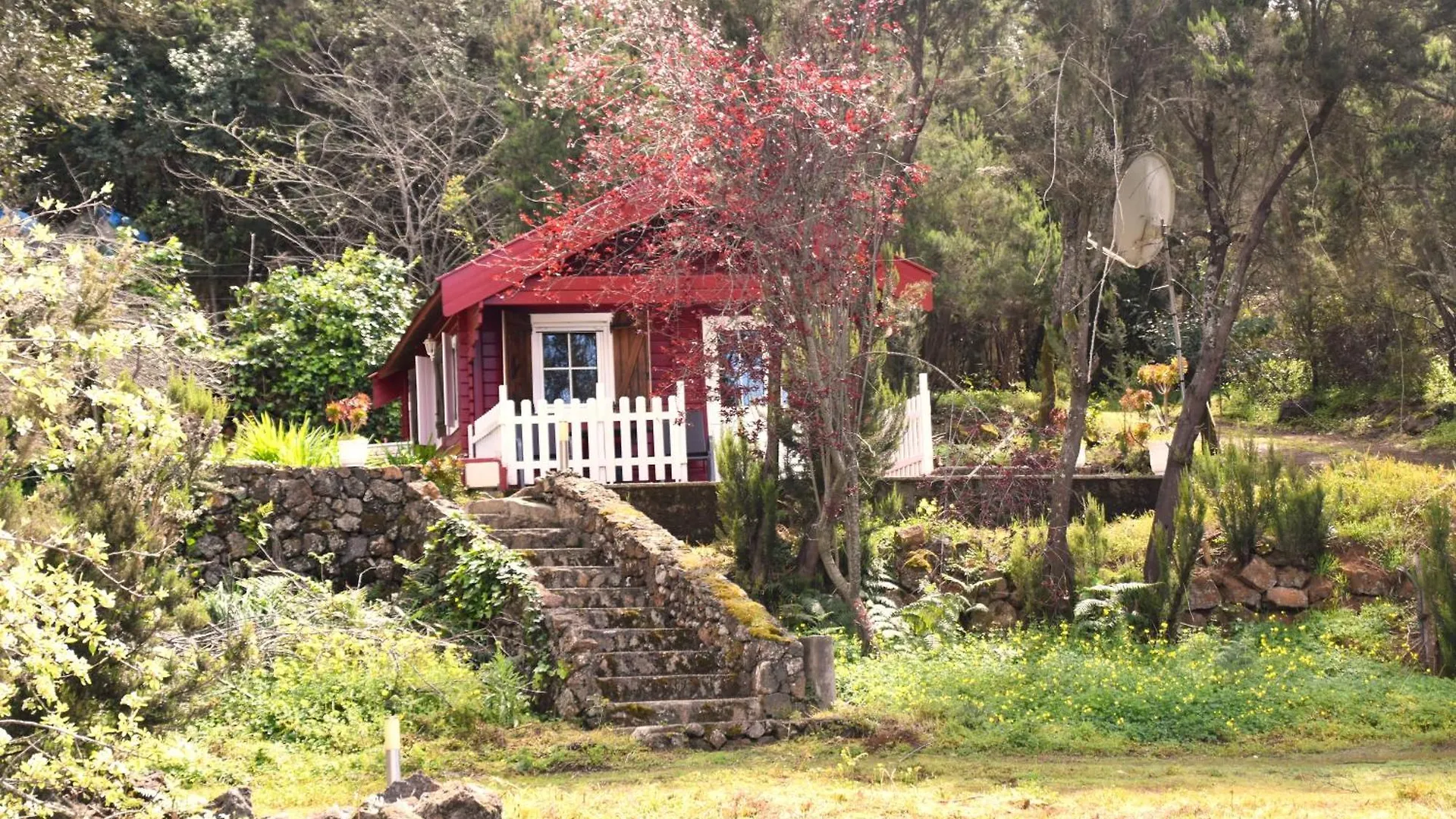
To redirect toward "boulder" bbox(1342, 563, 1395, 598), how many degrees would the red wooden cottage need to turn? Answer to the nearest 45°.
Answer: approximately 45° to its left

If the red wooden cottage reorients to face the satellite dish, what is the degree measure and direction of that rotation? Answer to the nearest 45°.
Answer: approximately 45° to its left

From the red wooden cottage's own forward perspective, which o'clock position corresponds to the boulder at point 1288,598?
The boulder is roughly at 10 o'clock from the red wooden cottage.

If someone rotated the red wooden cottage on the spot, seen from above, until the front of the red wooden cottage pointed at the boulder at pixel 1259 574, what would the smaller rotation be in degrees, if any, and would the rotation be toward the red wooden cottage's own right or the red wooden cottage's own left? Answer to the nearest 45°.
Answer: approximately 45° to the red wooden cottage's own left

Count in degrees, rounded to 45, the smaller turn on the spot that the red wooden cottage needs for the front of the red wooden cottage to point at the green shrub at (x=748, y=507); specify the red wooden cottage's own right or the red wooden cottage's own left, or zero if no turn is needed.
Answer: approximately 45° to the red wooden cottage's own left

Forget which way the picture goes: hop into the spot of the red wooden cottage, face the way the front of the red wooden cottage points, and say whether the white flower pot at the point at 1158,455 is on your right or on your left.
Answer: on your left

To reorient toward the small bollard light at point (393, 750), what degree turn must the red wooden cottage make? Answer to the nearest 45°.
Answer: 0° — it already faces it

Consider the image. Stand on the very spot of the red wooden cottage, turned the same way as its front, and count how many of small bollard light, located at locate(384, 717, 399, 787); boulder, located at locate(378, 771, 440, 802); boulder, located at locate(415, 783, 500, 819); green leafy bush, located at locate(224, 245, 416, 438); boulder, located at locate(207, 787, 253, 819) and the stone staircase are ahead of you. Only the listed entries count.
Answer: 5

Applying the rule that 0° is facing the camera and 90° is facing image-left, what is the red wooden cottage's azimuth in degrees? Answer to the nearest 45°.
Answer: approximately 0°

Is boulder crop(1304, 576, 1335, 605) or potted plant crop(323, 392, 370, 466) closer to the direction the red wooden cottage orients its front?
the boulder

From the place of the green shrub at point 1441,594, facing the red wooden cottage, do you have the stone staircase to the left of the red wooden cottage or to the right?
left

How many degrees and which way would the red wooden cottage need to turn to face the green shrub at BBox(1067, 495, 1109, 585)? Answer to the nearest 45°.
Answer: approximately 45° to its left

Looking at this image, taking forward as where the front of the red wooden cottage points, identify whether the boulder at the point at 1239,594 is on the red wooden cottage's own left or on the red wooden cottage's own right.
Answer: on the red wooden cottage's own left

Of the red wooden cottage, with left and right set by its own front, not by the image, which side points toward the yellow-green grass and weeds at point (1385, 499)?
left
